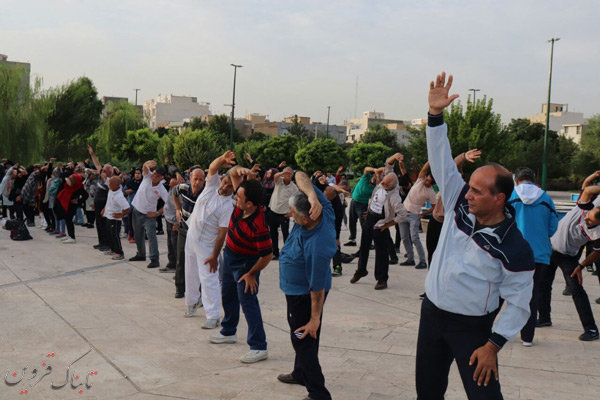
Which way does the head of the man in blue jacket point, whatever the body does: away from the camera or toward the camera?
away from the camera

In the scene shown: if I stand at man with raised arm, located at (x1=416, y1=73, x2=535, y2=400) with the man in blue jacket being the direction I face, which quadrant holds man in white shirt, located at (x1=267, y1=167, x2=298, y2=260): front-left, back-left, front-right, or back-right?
front-left

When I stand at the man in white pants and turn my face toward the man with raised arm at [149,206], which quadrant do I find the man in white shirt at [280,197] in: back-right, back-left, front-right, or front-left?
front-right

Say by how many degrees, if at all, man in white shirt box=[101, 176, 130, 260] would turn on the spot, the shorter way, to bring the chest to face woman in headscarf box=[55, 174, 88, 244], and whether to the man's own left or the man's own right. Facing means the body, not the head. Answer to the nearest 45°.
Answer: approximately 135° to the man's own right

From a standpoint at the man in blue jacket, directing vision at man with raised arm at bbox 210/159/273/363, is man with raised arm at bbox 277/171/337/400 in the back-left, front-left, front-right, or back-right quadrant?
front-left

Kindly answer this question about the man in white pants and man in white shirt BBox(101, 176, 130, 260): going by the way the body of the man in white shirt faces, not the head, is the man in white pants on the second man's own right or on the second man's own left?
on the second man's own left
